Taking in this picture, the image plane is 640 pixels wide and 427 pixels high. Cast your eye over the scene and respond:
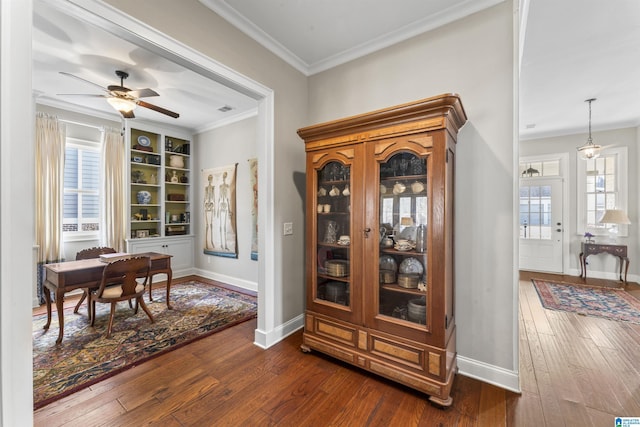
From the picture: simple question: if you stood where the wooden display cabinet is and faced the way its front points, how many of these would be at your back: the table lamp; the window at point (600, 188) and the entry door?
3

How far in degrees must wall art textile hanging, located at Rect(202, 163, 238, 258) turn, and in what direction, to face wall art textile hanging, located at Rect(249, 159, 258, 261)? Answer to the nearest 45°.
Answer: approximately 90° to its left

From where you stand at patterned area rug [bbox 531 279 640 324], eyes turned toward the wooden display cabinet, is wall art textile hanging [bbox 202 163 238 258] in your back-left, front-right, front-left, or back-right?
front-right

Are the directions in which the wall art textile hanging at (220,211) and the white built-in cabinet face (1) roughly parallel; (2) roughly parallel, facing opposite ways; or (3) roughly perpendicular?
roughly perpendicular

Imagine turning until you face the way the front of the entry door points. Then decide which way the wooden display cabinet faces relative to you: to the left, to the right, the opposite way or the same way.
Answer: the same way

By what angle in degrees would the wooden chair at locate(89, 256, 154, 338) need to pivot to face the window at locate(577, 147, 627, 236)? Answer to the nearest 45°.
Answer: approximately 135° to its right

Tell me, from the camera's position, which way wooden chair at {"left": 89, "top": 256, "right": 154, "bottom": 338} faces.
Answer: facing away from the viewer and to the left of the viewer

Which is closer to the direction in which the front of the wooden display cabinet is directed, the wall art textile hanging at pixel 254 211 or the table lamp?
the wall art textile hanging

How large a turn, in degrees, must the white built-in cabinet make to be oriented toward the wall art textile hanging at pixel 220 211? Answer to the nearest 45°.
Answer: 0° — it already faces it

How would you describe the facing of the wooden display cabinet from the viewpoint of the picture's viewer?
facing the viewer and to the left of the viewer

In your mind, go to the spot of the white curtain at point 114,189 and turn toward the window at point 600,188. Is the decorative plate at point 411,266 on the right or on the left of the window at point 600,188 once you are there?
right

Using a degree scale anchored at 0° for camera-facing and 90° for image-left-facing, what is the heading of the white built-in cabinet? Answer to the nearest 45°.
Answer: approximately 315°

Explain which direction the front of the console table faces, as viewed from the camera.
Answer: facing the viewer

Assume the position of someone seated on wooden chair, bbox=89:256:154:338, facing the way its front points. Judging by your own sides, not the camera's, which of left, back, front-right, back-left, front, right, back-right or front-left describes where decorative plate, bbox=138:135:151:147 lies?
front-right

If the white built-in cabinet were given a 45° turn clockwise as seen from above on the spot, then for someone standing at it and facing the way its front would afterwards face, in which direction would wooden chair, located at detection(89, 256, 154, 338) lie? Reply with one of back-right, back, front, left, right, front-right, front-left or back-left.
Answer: front

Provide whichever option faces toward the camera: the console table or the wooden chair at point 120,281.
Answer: the console table

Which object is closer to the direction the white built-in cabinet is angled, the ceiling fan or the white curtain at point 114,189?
the ceiling fan

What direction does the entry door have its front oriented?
toward the camera

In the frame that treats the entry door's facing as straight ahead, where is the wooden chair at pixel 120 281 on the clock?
The wooden chair is roughly at 1 o'clock from the entry door.
